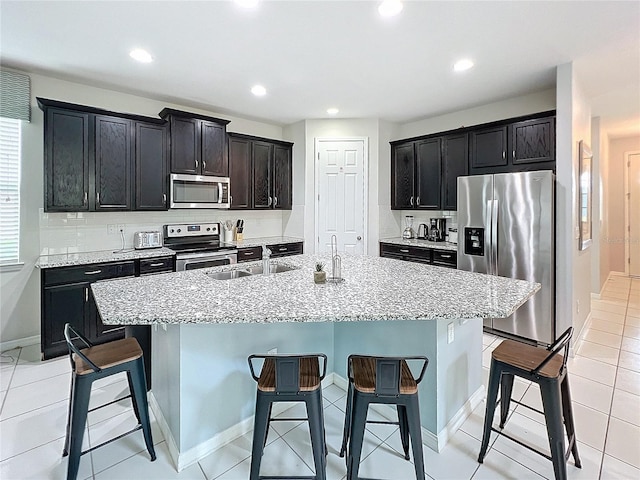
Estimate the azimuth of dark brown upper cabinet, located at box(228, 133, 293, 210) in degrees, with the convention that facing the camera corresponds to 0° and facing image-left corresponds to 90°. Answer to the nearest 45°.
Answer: approximately 315°

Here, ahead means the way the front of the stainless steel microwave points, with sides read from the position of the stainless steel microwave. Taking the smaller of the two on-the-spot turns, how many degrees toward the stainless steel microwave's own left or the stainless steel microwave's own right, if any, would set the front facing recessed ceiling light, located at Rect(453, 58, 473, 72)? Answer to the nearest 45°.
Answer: approximately 45° to the stainless steel microwave's own left

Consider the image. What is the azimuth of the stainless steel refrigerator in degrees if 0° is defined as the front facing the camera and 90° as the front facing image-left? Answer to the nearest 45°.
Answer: approximately 45°

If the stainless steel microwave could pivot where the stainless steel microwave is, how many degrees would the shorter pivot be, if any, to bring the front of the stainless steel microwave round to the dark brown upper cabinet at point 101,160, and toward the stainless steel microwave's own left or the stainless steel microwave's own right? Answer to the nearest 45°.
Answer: approximately 45° to the stainless steel microwave's own right

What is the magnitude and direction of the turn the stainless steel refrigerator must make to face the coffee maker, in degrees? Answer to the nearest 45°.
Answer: approximately 90° to its right

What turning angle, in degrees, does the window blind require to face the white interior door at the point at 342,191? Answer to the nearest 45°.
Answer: approximately 45° to its left

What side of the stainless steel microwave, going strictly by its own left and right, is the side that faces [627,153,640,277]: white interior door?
left

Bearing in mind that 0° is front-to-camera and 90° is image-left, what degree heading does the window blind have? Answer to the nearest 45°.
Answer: approximately 315°
